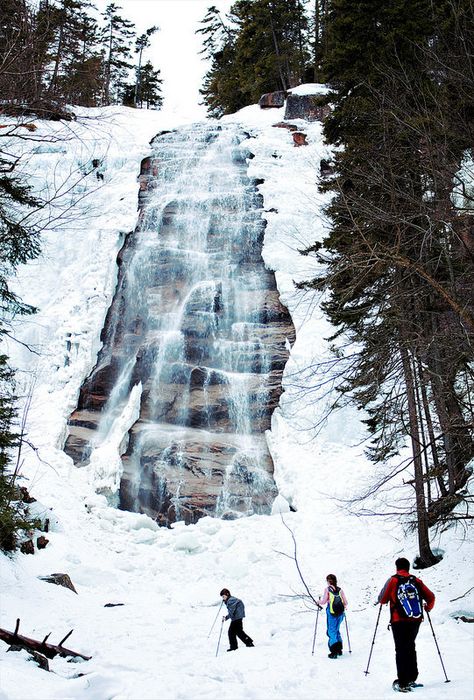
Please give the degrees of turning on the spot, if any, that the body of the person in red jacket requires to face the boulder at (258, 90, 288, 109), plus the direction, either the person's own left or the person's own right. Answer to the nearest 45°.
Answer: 0° — they already face it

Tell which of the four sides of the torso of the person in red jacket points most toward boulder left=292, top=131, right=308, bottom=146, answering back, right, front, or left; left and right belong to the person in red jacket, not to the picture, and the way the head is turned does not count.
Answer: front

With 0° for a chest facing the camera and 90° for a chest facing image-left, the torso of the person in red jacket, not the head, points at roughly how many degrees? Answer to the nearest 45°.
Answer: approximately 180°

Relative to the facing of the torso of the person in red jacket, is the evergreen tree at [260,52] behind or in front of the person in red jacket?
in front

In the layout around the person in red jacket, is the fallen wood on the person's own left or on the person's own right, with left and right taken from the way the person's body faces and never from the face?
on the person's own left

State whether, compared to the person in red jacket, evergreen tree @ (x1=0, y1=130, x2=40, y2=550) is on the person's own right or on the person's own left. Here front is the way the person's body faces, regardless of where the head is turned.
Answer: on the person's own left

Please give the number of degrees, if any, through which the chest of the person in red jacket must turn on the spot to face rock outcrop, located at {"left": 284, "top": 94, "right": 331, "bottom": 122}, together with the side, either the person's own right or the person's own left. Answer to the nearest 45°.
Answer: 0° — they already face it
